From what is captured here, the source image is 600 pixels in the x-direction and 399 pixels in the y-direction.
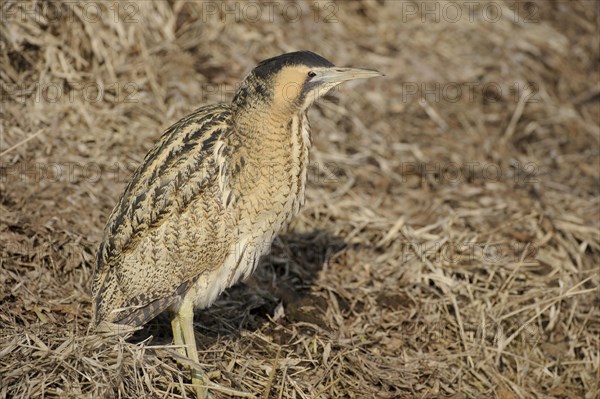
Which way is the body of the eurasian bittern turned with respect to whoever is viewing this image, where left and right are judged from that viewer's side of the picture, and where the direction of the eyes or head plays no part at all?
facing to the right of the viewer
